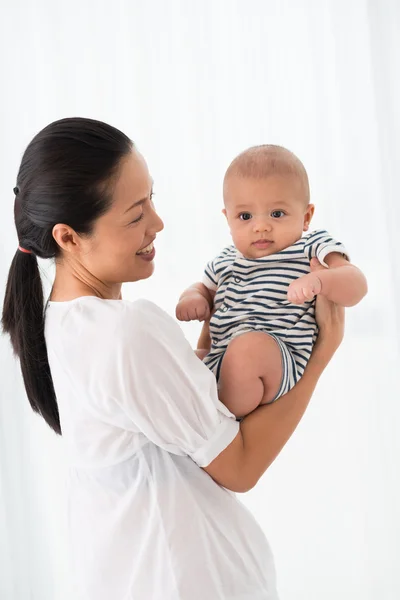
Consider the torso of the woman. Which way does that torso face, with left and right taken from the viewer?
facing away from the viewer and to the right of the viewer

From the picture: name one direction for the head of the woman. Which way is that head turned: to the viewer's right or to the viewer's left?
to the viewer's right

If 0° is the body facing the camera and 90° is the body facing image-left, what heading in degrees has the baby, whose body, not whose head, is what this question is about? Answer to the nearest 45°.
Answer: approximately 45°

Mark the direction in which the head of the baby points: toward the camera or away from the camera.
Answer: toward the camera
